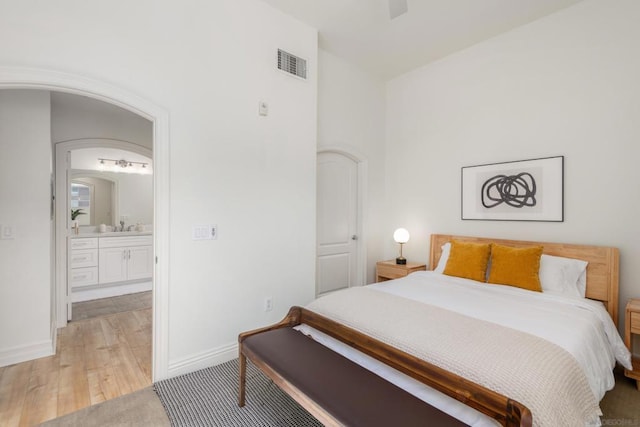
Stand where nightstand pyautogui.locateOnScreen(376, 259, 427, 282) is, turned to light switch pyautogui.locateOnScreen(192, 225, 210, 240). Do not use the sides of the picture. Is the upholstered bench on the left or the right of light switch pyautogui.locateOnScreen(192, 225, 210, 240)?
left

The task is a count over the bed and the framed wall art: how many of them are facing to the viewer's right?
0

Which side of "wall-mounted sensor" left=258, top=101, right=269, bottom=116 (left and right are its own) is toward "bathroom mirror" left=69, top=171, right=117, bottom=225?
back

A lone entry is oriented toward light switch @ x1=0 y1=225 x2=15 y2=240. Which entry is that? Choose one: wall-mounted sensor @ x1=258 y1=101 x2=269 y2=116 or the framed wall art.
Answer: the framed wall art

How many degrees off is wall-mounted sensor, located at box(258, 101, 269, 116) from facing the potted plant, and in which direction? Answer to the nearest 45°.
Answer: approximately 180°

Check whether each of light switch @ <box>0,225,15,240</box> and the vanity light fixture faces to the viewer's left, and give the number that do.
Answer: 0

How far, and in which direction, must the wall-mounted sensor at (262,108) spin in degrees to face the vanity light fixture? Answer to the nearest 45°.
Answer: approximately 180°

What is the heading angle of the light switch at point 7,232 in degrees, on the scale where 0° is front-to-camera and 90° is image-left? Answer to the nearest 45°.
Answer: approximately 0°

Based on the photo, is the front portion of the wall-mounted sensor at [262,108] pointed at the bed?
yes

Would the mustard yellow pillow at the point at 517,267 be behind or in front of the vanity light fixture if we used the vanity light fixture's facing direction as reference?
in front

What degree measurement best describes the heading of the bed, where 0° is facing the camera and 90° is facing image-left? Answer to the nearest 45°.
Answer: approximately 45°

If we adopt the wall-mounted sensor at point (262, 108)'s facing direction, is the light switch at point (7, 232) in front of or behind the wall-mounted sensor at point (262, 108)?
behind

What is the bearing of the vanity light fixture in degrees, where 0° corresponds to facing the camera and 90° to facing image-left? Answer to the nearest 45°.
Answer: approximately 315°

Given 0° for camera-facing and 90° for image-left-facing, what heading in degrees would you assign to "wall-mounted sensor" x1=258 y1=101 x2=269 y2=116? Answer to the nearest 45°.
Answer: approximately 315°
